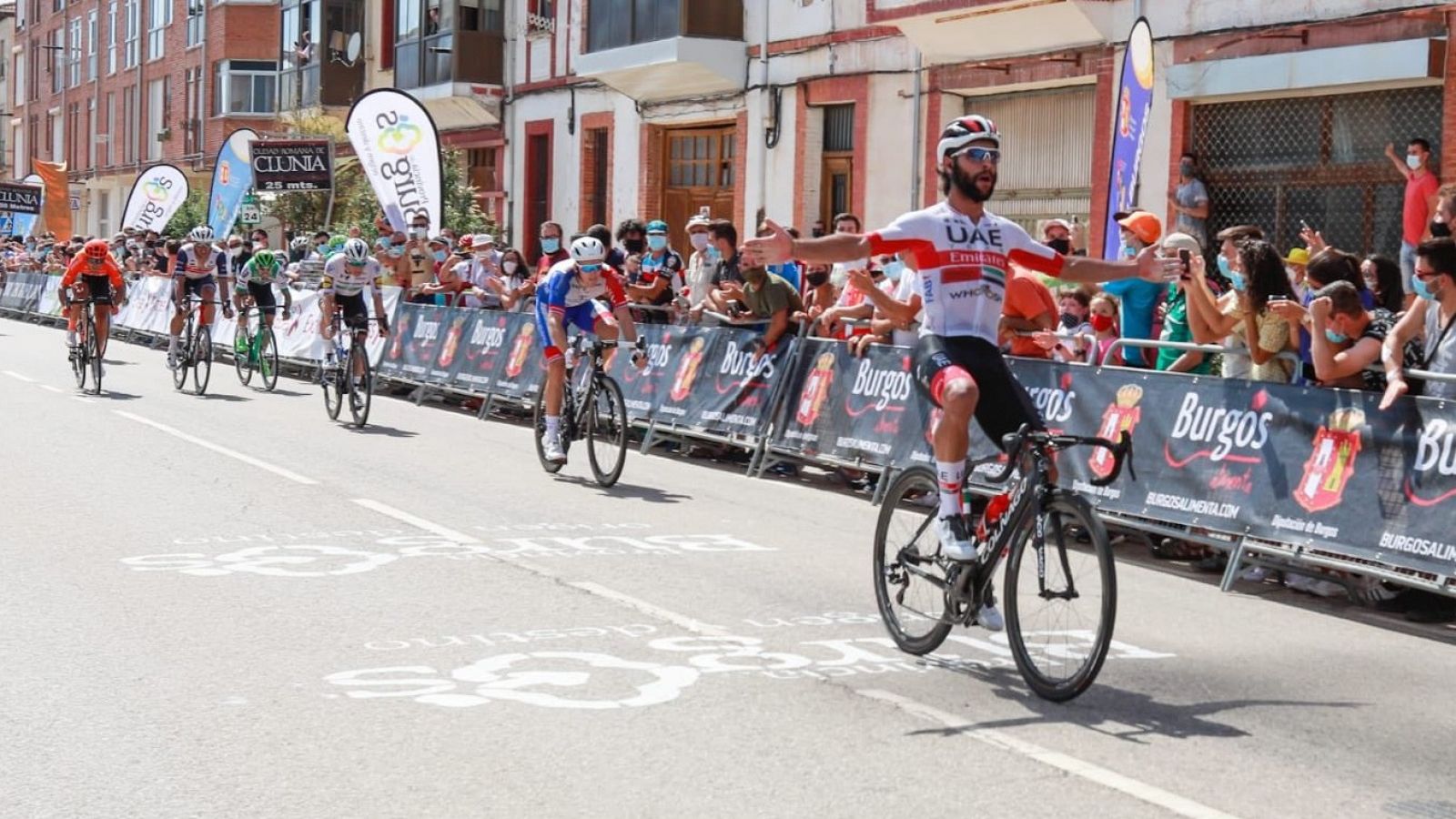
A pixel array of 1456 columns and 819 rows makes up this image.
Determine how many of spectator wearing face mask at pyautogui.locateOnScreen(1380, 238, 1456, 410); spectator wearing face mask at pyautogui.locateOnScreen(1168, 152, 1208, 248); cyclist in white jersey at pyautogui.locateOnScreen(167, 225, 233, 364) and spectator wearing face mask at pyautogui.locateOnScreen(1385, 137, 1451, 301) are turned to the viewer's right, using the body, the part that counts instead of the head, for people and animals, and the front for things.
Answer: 0

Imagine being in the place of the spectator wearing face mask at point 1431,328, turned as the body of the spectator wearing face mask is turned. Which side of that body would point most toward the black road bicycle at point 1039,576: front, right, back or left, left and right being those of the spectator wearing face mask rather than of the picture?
front

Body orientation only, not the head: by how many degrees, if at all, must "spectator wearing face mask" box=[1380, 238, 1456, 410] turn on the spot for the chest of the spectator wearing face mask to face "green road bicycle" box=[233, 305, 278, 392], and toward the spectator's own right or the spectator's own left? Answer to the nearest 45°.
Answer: approximately 90° to the spectator's own right

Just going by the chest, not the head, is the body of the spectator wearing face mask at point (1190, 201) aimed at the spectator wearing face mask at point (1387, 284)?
no

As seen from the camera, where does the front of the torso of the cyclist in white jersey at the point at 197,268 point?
toward the camera

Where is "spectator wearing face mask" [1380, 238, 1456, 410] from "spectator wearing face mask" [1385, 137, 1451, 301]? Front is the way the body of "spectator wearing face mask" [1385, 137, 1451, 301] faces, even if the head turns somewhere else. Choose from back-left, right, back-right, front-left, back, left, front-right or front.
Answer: front-left

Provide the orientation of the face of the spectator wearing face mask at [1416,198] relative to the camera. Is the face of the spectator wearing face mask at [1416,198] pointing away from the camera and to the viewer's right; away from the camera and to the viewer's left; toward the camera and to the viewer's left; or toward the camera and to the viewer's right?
toward the camera and to the viewer's left

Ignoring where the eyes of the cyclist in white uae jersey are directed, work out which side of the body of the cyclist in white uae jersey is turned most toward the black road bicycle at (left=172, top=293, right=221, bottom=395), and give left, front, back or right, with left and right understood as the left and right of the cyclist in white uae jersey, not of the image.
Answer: back

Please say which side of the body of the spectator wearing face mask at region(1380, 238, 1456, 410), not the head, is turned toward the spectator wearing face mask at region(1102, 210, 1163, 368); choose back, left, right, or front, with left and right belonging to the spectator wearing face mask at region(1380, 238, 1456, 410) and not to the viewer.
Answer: right

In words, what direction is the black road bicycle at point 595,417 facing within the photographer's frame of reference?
facing the viewer and to the right of the viewer

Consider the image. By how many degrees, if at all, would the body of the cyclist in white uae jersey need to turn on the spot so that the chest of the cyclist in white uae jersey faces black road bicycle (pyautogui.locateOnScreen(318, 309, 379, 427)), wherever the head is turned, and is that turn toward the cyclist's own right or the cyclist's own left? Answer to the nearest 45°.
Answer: approximately 180°

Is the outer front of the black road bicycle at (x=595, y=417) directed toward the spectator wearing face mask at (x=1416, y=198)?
no

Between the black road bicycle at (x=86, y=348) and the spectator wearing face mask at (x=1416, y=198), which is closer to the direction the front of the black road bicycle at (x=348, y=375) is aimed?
the spectator wearing face mask

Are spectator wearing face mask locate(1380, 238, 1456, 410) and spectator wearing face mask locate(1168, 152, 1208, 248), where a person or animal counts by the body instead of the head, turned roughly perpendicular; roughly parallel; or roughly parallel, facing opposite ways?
roughly parallel

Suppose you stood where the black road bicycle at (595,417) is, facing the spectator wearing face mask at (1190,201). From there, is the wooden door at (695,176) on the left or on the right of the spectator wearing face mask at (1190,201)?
left

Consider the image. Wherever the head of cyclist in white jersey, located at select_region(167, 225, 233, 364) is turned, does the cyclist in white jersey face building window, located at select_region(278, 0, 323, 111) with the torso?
no

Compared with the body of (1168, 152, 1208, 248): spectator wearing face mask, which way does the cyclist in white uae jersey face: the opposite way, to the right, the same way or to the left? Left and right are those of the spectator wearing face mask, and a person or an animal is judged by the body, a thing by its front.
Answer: to the left
